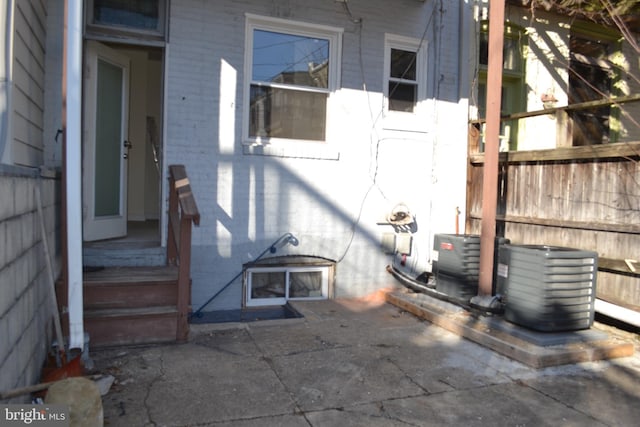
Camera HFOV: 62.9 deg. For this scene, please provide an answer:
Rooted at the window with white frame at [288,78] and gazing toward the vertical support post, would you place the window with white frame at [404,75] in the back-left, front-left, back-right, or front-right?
front-left

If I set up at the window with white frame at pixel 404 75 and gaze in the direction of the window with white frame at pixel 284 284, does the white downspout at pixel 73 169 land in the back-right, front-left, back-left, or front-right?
front-left

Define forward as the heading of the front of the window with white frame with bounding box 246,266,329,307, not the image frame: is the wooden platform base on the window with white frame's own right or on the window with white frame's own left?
on the window with white frame's own left

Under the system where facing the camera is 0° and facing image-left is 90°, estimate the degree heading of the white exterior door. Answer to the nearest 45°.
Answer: approximately 315°

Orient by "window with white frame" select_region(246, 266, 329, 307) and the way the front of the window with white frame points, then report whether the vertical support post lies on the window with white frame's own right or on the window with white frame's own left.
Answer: on the window with white frame's own left

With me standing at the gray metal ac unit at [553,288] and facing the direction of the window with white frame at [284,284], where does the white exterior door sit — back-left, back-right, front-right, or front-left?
front-left

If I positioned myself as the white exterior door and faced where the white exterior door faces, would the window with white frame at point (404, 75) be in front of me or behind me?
in front

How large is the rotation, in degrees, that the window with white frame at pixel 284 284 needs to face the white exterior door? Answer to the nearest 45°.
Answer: approximately 90° to its right

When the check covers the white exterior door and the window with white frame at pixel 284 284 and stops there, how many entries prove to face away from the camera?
0

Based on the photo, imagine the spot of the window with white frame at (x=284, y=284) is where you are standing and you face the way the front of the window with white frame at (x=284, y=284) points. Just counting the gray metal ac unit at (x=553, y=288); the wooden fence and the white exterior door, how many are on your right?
1

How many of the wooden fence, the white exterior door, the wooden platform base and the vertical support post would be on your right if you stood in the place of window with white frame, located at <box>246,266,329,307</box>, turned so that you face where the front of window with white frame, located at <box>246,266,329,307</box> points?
1

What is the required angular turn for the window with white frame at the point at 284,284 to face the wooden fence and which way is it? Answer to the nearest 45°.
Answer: approximately 90° to its left

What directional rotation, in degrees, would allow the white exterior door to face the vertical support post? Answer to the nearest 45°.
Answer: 0° — it already faces it

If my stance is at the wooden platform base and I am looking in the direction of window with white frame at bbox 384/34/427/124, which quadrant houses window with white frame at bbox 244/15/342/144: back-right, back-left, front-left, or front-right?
front-left

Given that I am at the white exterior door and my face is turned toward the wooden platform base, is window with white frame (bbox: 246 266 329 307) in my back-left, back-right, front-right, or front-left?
front-left

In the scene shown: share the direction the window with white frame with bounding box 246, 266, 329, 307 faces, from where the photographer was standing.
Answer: facing the viewer
